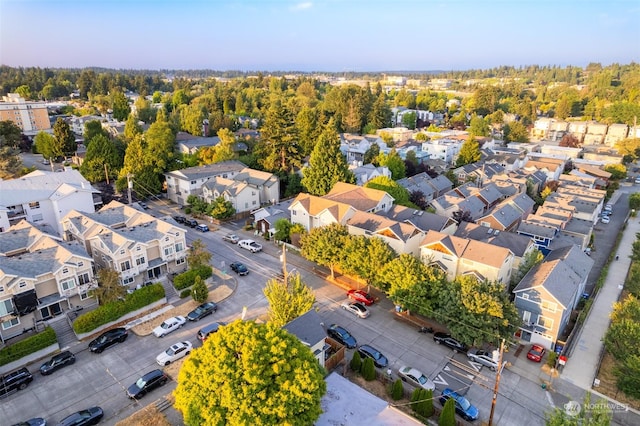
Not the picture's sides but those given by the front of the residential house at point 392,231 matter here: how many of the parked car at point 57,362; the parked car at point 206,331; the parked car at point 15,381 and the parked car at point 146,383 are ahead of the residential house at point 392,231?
4

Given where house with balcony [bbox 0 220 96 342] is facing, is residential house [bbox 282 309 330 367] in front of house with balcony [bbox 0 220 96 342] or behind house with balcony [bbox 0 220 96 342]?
in front

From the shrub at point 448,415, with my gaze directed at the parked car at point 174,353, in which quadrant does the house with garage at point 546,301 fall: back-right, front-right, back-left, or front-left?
back-right

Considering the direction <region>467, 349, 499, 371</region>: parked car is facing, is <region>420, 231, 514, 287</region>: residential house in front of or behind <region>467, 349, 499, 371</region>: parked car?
in front

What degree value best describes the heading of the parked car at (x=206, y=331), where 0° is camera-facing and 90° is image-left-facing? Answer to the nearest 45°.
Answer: approximately 225°

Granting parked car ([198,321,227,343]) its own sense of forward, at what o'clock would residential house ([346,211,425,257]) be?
The residential house is roughly at 1 o'clock from the parked car.
